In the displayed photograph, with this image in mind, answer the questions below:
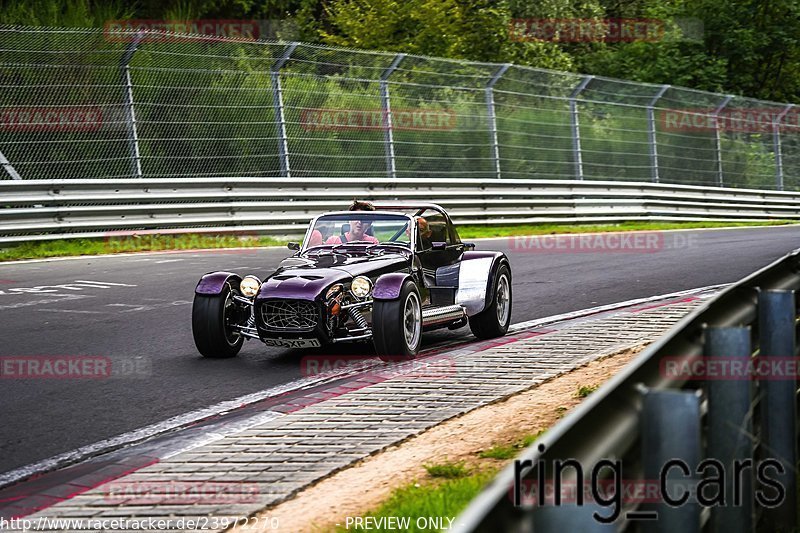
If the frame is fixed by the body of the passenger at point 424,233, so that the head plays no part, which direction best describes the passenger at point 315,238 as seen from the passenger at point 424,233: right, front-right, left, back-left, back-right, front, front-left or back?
front-right

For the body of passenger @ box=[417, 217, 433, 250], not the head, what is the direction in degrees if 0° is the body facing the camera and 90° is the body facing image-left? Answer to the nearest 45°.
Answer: approximately 45°

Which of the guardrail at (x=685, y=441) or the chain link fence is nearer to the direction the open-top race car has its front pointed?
the guardrail

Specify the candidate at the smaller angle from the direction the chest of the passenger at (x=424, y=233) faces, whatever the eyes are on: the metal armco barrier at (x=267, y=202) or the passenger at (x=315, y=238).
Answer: the passenger

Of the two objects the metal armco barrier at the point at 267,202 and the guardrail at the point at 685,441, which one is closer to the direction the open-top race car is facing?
the guardrail

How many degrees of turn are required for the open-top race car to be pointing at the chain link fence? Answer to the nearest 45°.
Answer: approximately 135° to its right

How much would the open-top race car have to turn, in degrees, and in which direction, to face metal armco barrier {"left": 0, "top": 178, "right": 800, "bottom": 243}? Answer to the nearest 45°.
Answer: approximately 135° to its right

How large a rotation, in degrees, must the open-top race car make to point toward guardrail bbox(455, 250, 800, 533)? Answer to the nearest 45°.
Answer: approximately 45° to its left

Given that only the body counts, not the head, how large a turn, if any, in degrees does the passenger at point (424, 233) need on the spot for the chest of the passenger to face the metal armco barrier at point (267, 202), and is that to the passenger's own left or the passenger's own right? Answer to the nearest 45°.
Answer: approximately 135° to the passenger's own right

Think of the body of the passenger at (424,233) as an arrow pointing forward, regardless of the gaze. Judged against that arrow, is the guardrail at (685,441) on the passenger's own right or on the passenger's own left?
on the passenger's own left

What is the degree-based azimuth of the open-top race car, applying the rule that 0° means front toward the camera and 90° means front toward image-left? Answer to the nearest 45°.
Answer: approximately 45°
